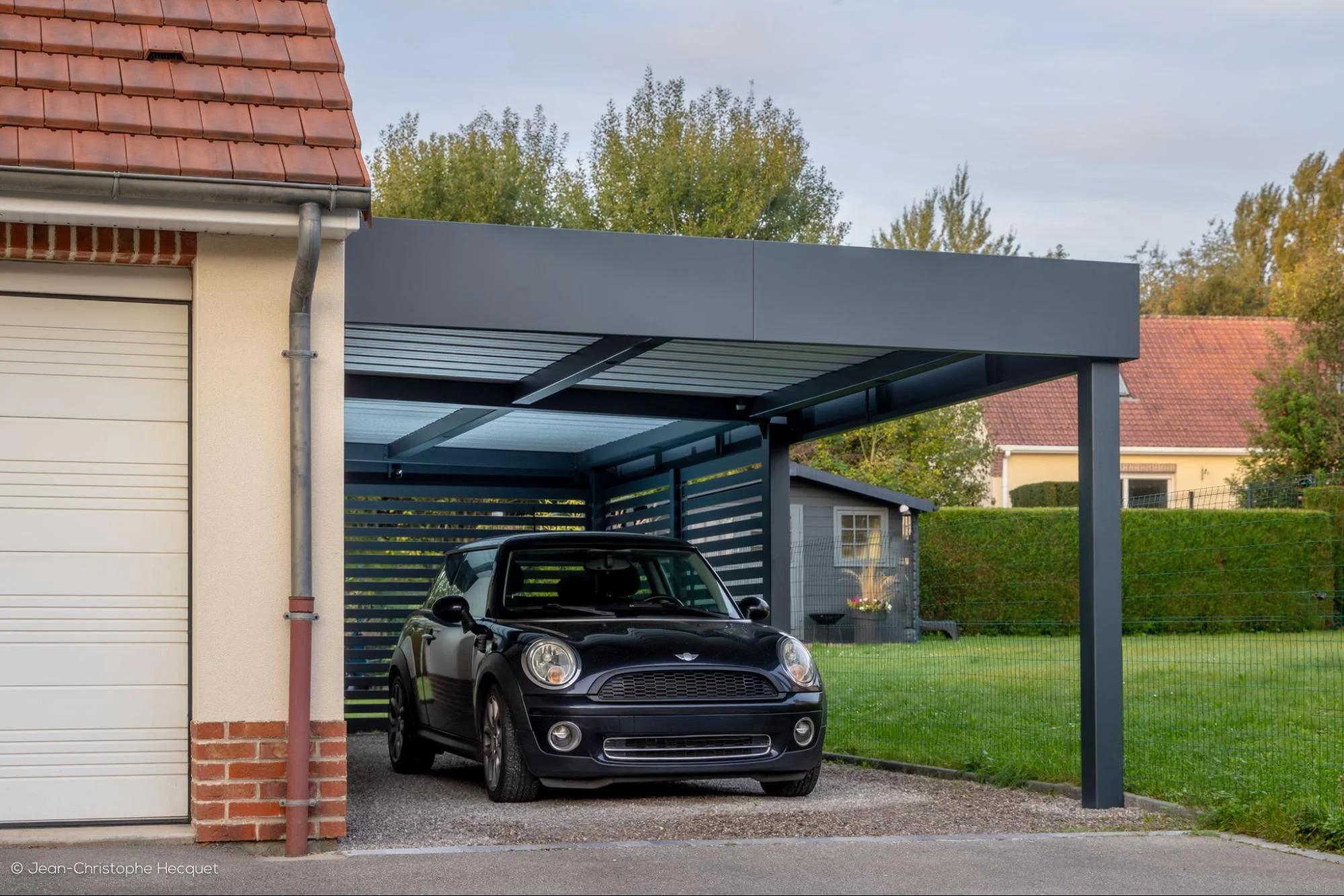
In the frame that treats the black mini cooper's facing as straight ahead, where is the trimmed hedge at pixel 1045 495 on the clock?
The trimmed hedge is roughly at 8 o'clock from the black mini cooper.

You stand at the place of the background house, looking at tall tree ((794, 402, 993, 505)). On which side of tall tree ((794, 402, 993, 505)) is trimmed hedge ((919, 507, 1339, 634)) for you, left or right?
left

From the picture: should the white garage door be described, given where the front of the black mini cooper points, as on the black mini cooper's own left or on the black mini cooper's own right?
on the black mini cooper's own right

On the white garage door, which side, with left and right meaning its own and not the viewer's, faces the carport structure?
left

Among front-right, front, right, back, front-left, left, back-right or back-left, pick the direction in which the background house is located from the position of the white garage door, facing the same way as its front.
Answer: back-left

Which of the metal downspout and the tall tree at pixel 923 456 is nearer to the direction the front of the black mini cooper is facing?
the metal downspout

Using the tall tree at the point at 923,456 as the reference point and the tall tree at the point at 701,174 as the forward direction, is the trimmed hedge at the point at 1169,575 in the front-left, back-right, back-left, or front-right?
back-left

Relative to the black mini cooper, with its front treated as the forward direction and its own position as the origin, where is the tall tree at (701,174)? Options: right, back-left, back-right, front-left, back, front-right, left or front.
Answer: back-left

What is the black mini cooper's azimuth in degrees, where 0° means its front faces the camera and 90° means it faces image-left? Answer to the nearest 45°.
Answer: approximately 315°

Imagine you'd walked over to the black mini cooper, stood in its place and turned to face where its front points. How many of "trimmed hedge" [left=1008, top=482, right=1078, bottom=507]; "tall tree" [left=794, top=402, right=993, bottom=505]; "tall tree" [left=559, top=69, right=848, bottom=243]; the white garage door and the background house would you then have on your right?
1
